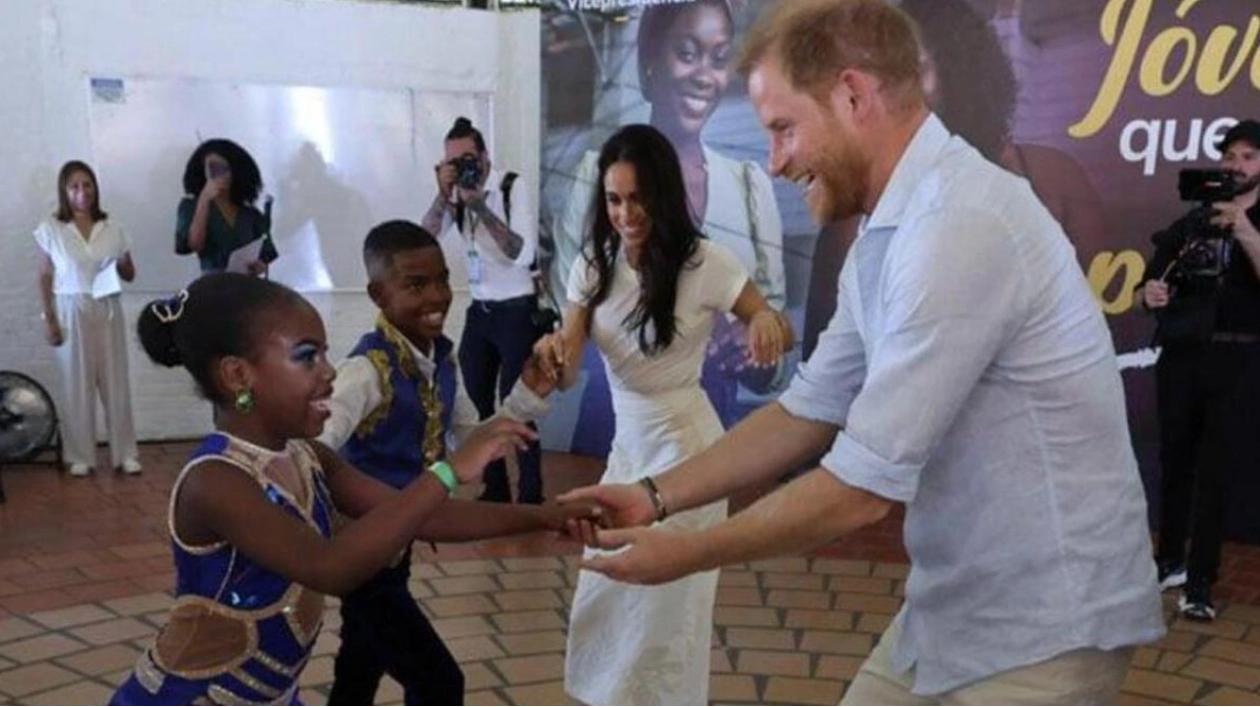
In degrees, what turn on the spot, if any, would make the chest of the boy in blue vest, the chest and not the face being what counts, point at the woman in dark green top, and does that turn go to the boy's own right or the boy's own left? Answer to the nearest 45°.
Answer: approximately 135° to the boy's own left

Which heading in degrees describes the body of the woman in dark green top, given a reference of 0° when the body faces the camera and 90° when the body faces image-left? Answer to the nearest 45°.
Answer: approximately 0°

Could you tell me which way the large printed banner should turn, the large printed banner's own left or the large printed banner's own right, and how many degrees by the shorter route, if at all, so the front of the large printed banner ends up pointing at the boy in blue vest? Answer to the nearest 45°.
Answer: approximately 45° to the large printed banner's own right

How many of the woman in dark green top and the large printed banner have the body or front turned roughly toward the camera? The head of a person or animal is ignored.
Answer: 2

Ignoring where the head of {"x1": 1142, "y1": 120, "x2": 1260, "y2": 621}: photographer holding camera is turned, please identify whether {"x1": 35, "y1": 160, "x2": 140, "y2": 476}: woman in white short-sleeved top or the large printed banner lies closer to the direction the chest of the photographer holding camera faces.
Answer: the woman in white short-sleeved top

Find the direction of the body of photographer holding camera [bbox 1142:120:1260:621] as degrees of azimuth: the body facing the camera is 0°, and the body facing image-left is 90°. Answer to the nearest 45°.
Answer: approximately 45°

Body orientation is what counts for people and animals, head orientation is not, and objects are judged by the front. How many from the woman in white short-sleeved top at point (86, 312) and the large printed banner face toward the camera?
2

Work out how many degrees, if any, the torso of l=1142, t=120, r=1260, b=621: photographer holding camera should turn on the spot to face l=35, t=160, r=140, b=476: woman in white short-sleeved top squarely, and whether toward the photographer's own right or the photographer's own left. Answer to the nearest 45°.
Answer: approximately 45° to the photographer's own right
